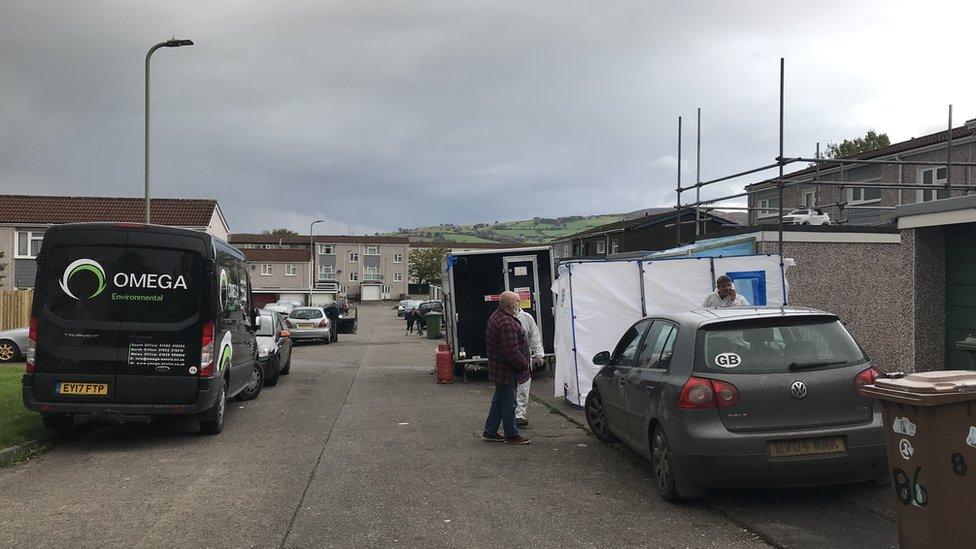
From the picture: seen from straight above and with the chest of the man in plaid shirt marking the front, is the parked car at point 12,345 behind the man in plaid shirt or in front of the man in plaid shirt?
behind

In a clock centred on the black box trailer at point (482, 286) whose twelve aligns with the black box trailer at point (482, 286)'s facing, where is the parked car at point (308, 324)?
The parked car is roughly at 11 o'clock from the black box trailer.

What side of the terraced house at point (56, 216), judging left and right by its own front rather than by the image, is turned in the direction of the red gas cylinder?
front

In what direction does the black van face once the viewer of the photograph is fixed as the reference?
facing away from the viewer

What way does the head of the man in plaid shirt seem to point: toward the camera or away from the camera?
away from the camera

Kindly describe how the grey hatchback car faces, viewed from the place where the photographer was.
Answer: facing away from the viewer and to the left of the viewer

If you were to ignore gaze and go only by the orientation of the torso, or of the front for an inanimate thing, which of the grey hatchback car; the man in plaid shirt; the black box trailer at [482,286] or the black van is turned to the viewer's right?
the man in plaid shirt

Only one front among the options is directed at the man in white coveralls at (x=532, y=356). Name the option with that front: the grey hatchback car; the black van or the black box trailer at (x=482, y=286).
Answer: the grey hatchback car

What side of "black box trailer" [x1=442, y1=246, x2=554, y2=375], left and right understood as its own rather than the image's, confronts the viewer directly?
back

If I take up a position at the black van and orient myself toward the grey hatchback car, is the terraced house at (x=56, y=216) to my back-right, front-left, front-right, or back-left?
back-left

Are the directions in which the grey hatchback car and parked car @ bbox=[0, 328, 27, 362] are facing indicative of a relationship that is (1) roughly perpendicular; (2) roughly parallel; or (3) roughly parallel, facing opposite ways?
roughly perpendicular

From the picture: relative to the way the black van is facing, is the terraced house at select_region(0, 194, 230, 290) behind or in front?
in front

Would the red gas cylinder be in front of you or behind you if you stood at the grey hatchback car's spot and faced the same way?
in front
